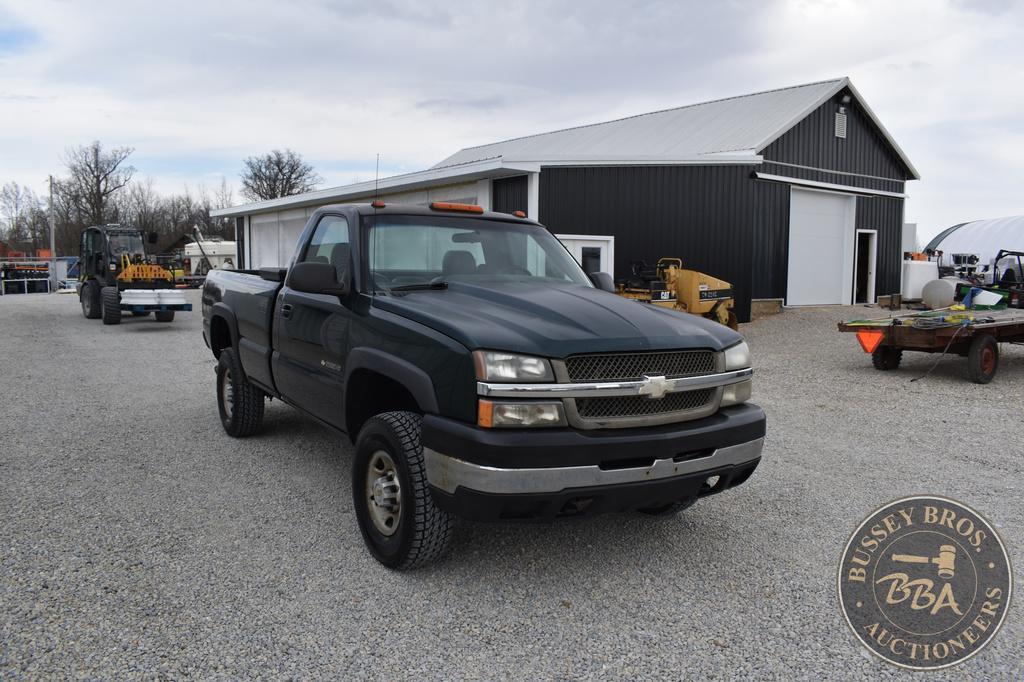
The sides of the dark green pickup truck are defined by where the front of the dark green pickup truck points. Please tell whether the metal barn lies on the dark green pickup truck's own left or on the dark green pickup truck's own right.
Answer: on the dark green pickup truck's own left

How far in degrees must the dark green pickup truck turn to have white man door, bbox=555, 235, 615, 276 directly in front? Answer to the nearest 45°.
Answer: approximately 135° to its left

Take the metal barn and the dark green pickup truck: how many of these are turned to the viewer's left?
0

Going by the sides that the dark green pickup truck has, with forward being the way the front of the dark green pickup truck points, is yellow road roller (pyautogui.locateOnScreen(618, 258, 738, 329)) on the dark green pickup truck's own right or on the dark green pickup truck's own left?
on the dark green pickup truck's own left

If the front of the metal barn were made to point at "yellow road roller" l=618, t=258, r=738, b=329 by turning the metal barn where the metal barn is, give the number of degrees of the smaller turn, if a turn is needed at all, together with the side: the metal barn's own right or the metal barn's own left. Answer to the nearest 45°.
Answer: approximately 45° to the metal barn's own right

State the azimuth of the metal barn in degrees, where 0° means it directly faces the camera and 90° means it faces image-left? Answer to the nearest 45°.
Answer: approximately 315°

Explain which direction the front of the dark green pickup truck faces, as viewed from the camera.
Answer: facing the viewer and to the right of the viewer

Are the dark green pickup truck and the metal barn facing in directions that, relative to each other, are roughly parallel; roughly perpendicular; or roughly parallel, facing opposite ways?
roughly parallel

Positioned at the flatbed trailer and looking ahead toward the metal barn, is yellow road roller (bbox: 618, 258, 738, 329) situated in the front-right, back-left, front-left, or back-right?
front-left
